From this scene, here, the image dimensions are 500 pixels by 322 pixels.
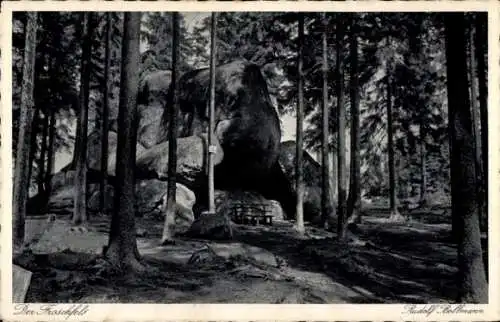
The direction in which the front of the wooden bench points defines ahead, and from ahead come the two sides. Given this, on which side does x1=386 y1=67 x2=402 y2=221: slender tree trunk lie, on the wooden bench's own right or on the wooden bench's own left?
on the wooden bench's own left

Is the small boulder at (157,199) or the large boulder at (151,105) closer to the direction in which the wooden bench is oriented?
the small boulder

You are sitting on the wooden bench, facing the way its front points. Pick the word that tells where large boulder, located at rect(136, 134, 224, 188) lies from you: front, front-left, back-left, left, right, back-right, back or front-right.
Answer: right

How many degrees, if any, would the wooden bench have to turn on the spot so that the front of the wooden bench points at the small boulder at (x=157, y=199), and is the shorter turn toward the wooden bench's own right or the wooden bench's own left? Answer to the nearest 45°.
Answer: approximately 90° to the wooden bench's own right

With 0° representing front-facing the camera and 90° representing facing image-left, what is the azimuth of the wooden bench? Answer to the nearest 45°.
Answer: approximately 0°

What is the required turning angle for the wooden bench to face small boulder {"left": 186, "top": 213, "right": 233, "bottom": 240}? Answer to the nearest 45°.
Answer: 0° — it already faces it

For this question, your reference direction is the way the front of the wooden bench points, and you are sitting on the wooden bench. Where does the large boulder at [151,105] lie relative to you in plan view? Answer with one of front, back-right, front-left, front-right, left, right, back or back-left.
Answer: back-right

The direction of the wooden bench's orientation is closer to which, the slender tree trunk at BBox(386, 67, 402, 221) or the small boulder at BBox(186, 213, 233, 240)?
the small boulder
